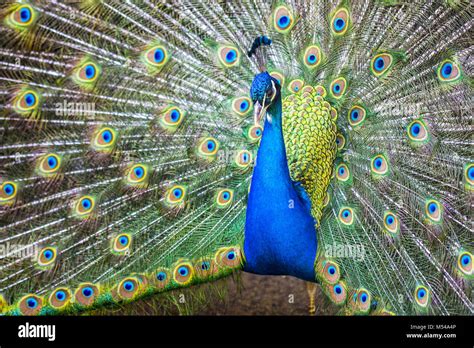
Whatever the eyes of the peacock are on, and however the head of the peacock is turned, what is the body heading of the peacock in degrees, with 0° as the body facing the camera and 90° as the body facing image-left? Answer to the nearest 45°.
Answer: approximately 45°
